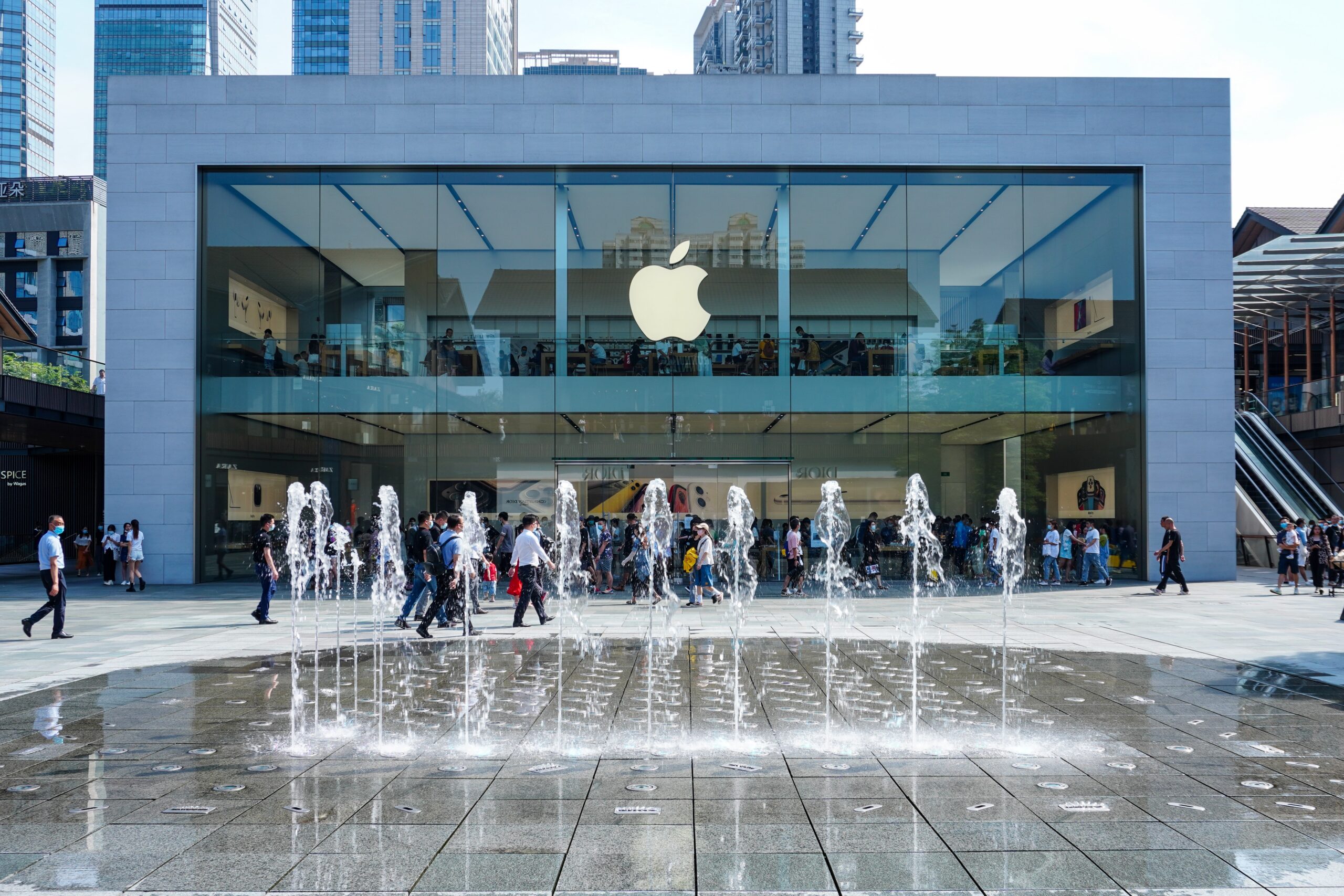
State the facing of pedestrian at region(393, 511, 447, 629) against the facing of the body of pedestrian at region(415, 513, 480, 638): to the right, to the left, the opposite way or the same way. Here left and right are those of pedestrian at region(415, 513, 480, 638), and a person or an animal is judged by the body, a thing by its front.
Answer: the same way

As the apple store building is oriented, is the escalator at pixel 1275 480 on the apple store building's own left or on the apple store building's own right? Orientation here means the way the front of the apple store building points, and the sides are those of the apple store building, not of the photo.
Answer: on the apple store building's own left

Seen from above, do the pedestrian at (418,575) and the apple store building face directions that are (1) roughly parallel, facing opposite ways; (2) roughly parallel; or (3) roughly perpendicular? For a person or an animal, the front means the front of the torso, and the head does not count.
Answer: roughly perpendicular

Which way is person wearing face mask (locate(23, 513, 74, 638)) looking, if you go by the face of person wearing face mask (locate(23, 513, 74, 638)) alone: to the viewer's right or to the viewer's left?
to the viewer's right

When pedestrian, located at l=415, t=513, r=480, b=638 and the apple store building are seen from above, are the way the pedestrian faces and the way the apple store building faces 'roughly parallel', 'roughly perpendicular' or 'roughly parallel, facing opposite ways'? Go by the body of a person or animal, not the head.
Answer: roughly perpendicular

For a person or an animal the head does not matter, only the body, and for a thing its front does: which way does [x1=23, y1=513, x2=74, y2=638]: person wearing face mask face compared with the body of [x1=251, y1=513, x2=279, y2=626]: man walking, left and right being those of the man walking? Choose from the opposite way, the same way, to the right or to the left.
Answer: the same way

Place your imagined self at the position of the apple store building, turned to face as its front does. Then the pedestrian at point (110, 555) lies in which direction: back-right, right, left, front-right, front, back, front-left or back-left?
right

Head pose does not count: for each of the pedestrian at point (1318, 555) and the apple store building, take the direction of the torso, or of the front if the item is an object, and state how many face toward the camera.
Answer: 2

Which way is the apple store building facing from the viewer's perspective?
toward the camera

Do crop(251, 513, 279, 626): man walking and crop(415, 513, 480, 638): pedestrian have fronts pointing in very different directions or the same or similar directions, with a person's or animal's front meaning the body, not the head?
same or similar directions

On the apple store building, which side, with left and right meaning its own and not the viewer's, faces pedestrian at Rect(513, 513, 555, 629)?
front
